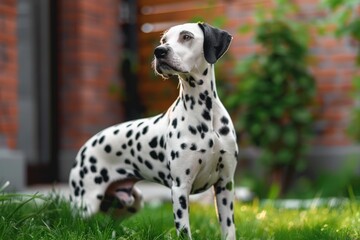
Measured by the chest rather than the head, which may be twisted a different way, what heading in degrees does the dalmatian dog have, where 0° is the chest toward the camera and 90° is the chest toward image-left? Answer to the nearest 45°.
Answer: approximately 315°

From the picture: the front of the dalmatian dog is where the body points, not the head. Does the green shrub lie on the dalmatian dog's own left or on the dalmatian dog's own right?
on the dalmatian dog's own left
